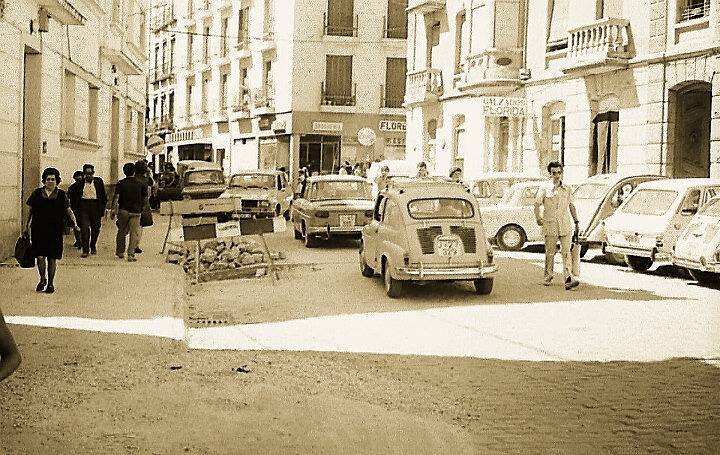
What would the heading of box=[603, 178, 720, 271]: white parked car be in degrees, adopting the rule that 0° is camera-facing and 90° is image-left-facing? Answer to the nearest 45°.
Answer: approximately 225°

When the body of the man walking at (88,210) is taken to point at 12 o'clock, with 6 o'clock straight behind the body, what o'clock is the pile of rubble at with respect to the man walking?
The pile of rubble is roughly at 10 o'clock from the man walking.

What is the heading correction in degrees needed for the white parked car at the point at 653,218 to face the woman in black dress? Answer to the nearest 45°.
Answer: approximately 180°

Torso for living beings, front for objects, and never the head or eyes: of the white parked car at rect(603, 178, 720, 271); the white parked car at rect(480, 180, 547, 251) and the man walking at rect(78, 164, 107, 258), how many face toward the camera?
1

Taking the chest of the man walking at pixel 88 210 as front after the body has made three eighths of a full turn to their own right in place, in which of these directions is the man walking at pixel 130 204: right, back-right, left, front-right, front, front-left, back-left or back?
back

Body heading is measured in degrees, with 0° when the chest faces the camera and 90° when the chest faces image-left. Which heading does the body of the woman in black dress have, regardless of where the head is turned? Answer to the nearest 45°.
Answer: approximately 0°

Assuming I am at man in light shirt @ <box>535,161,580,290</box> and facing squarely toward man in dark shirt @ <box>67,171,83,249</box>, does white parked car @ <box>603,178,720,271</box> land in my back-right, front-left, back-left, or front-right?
back-right

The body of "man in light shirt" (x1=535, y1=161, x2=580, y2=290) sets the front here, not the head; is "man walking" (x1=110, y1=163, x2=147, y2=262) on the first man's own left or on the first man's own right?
on the first man's own right
